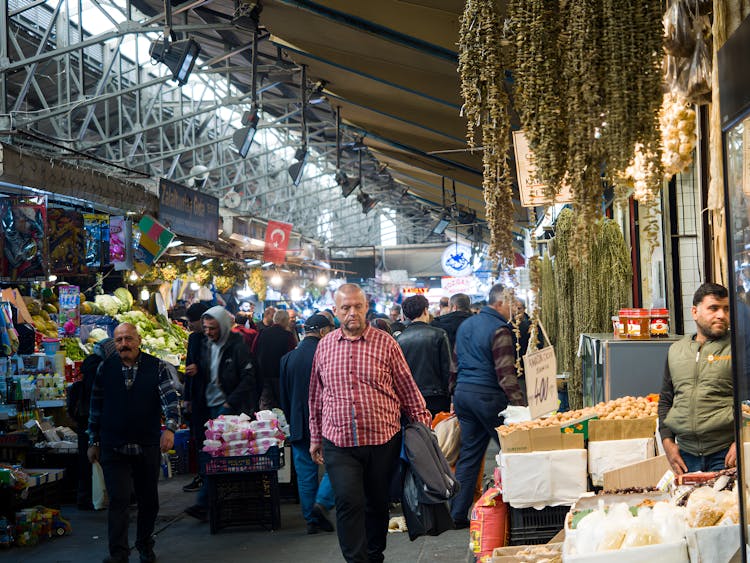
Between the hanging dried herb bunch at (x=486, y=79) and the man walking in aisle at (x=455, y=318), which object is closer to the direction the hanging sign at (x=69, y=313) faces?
the hanging dried herb bunch

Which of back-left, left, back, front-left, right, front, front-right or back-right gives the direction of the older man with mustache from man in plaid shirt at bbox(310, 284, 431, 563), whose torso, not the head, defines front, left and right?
back-right

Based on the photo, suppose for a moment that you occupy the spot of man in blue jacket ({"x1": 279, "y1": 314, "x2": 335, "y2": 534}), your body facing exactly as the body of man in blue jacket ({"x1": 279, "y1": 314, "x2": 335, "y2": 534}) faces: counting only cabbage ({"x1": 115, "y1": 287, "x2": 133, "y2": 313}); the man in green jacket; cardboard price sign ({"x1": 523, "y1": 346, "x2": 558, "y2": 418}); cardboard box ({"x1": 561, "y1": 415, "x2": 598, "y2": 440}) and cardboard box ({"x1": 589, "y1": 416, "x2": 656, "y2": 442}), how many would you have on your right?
4

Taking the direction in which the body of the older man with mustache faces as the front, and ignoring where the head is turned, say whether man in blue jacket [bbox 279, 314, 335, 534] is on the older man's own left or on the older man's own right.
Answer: on the older man's own left

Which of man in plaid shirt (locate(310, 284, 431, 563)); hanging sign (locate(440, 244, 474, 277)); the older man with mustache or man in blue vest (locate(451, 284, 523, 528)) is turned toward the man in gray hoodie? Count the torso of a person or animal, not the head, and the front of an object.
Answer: the hanging sign

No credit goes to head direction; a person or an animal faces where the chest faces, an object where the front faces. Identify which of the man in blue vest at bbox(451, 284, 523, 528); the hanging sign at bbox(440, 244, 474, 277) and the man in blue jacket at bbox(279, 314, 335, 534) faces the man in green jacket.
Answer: the hanging sign

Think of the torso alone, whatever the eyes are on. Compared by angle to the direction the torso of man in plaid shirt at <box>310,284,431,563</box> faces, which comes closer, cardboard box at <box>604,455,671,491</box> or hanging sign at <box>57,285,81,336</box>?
the cardboard box

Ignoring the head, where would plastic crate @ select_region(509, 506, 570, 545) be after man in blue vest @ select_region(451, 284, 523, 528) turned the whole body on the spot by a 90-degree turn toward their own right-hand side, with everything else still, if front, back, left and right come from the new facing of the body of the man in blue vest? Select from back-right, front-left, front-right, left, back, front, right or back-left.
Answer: front-right

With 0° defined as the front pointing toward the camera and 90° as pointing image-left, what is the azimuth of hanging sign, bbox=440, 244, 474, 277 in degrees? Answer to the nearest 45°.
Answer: approximately 0°

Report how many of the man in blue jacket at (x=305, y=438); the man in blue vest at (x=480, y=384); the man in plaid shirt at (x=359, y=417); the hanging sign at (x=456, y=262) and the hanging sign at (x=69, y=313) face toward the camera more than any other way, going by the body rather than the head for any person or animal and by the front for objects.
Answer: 3
